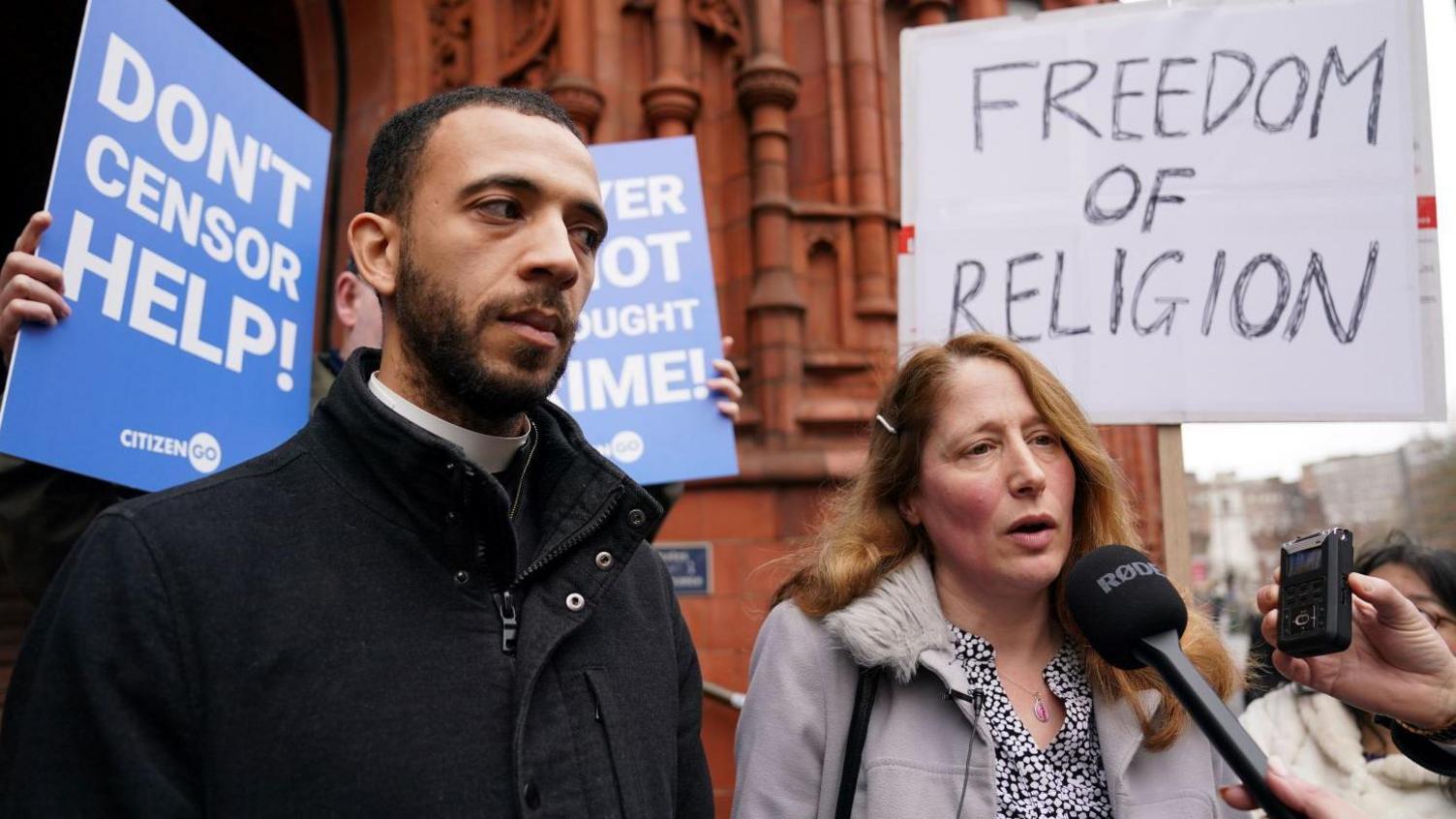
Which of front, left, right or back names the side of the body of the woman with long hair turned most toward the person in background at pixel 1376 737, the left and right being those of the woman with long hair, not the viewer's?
left

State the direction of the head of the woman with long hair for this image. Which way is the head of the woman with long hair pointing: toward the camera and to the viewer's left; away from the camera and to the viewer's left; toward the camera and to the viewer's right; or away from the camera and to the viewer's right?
toward the camera and to the viewer's right

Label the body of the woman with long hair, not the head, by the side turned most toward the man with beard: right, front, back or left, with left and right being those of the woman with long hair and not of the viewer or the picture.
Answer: right

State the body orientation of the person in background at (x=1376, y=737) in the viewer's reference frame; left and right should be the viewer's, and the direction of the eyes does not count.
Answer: facing the viewer

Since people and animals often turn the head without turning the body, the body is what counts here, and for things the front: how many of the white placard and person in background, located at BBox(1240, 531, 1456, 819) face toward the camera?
2

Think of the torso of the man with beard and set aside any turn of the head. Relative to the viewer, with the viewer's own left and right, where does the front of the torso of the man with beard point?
facing the viewer and to the right of the viewer

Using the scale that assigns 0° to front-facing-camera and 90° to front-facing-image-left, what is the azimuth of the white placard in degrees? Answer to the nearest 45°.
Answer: approximately 0°

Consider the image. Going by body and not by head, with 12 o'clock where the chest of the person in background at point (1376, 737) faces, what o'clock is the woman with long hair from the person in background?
The woman with long hair is roughly at 1 o'clock from the person in background.

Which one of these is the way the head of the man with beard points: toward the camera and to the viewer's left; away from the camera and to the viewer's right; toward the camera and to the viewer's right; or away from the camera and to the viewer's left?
toward the camera and to the viewer's right
